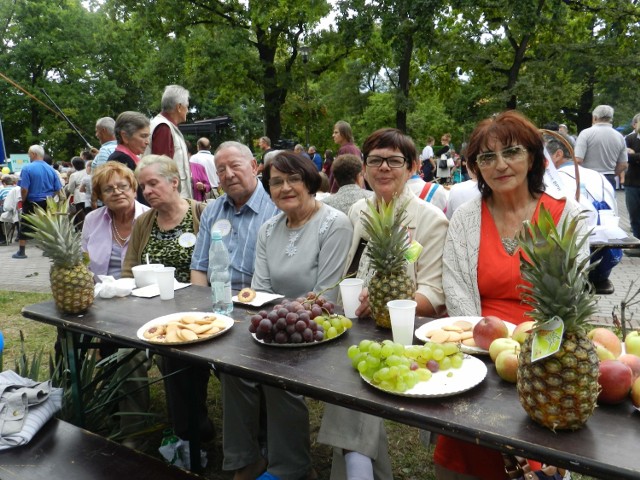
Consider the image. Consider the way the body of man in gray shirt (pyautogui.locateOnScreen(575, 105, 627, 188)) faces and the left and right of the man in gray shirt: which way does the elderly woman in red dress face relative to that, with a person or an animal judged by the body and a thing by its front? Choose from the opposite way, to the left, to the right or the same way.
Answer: the opposite way

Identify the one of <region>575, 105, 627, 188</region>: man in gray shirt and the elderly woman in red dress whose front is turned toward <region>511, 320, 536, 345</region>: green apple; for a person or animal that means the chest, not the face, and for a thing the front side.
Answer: the elderly woman in red dress

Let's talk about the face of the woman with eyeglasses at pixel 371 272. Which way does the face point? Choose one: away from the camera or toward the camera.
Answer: toward the camera

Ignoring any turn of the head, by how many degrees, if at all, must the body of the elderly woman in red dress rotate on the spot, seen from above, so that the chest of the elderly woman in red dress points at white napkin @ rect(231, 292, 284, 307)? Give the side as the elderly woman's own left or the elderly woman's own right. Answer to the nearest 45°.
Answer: approximately 90° to the elderly woman's own right

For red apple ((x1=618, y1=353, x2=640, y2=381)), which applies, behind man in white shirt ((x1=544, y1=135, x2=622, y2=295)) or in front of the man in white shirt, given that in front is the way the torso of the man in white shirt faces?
behind

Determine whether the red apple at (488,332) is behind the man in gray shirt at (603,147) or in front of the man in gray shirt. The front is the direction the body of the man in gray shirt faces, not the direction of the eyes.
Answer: behind

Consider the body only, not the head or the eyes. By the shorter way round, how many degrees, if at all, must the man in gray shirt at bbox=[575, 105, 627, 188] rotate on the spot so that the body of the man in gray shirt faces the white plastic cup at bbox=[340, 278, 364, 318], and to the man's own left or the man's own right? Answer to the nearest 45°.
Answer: approximately 180°

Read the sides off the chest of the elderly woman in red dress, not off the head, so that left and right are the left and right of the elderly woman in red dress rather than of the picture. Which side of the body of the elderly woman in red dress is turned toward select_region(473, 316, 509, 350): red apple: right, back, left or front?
front

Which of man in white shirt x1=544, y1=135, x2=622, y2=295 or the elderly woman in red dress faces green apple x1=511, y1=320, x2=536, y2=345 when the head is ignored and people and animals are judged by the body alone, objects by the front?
the elderly woman in red dress

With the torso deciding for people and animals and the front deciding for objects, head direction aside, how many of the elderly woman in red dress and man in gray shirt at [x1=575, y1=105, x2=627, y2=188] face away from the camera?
1

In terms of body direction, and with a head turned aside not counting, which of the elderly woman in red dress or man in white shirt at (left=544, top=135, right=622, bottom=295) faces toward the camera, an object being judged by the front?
the elderly woman in red dress

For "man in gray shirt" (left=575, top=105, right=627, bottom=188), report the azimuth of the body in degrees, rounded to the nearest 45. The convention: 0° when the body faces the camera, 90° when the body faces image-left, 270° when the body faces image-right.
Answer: approximately 180°

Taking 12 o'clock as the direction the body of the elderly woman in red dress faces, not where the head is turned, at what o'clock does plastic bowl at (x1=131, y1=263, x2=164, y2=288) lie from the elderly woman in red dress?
The plastic bowl is roughly at 3 o'clock from the elderly woman in red dress.

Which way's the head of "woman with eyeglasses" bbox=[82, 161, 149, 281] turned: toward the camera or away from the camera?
toward the camera

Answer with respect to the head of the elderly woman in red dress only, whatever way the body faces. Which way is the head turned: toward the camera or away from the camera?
toward the camera

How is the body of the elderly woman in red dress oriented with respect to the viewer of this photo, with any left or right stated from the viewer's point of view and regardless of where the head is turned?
facing the viewer
